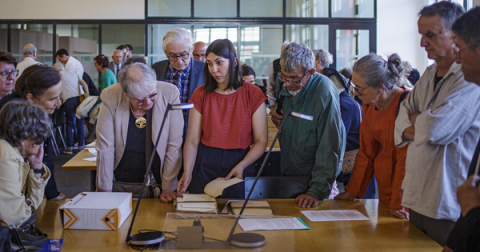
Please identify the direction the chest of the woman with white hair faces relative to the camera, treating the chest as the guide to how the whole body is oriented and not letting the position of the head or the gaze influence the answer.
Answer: toward the camera

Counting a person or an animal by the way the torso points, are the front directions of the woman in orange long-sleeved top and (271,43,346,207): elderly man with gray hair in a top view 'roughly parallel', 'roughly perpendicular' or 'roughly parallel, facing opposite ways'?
roughly parallel

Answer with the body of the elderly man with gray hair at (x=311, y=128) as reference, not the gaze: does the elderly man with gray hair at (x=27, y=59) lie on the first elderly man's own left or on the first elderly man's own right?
on the first elderly man's own right

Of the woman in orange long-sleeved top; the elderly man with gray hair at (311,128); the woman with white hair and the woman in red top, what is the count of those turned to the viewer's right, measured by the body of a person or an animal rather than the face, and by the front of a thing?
0

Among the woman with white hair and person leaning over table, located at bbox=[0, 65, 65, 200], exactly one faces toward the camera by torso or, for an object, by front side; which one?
the woman with white hair

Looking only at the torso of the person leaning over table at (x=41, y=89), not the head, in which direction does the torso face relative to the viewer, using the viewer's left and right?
facing to the right of the viewer

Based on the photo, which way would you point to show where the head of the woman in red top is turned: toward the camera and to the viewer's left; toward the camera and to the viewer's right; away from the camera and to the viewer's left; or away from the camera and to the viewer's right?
toward the camera and to the viewer's left

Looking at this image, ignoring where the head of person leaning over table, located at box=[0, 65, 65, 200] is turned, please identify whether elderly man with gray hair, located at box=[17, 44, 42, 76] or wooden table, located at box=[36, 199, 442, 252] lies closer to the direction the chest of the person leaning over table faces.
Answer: the wooden table

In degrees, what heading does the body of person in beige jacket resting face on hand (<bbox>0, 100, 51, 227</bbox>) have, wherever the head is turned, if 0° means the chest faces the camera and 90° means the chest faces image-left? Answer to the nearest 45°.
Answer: approximately 270°

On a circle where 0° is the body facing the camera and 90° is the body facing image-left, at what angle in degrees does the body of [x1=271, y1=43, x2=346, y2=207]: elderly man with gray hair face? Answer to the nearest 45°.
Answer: approximately 45°
